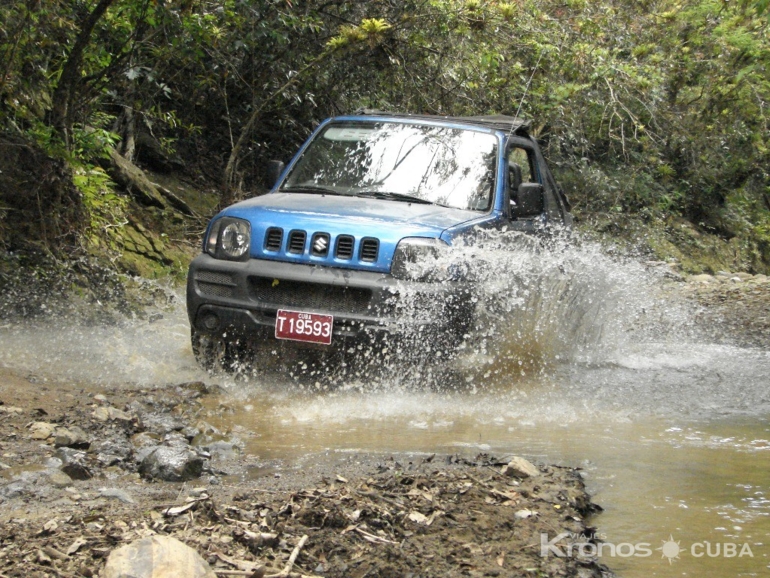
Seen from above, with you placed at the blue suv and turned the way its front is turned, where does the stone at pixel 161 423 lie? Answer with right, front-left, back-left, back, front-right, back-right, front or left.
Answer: front

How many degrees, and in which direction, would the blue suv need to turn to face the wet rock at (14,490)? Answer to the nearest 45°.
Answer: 0° — it already faces it

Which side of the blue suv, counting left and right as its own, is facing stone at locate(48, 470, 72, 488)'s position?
front

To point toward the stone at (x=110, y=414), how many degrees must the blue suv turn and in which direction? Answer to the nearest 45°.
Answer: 0° — it already faces it

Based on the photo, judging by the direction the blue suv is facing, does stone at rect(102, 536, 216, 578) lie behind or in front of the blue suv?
in front

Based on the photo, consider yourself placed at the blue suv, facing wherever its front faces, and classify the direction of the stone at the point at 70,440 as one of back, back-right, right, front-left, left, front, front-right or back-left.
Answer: front

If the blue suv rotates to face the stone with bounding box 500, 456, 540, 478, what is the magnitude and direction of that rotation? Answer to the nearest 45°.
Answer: approximately 45° to its left

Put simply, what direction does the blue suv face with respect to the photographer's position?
facing the viewer and to the left of the viewer

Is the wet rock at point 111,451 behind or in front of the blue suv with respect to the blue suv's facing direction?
in front

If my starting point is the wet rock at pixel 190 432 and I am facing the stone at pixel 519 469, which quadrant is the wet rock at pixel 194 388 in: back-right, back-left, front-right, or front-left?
back-left

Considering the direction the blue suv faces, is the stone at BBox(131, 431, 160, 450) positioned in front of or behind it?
in front

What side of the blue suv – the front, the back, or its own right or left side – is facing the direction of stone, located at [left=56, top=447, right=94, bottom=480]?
front
